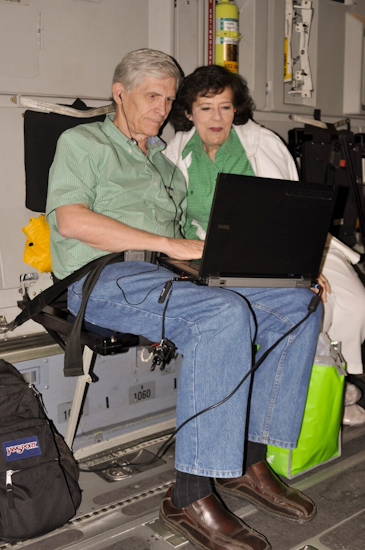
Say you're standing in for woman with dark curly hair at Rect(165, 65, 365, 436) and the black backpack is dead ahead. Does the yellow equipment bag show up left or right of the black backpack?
right

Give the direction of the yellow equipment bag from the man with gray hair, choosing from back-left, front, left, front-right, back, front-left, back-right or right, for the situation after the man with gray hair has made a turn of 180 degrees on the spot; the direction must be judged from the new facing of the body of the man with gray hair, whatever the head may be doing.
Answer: front

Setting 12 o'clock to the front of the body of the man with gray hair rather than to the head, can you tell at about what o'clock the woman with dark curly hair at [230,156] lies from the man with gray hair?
The woman with dark curly hair is roughly at 8 o'clock from the man with gray hair.

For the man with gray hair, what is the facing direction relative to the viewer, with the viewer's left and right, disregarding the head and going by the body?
facing the viewer and to the right of the viewer
